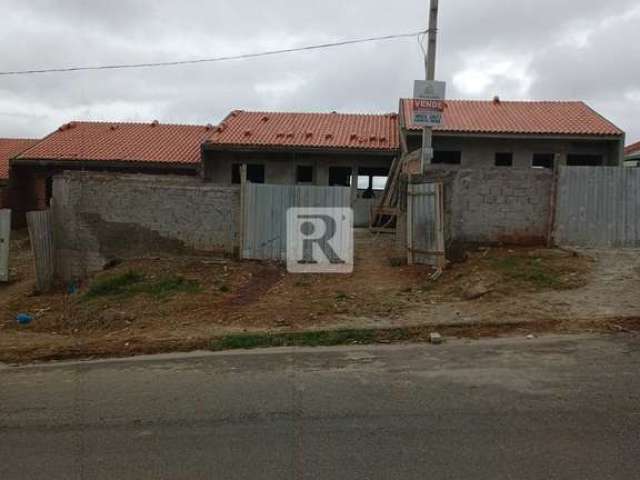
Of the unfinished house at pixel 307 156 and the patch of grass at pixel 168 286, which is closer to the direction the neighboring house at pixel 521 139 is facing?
the patch of grass

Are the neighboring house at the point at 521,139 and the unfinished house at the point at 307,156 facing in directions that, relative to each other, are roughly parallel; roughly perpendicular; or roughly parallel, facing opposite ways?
roughly parallel

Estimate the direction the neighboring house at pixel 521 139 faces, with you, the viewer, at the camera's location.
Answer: facing the viewer

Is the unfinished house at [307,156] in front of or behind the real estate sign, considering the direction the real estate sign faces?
behind

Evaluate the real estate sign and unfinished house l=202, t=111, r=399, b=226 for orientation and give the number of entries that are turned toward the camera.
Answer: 2

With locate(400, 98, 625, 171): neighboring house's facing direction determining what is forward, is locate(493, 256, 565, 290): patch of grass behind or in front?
in front

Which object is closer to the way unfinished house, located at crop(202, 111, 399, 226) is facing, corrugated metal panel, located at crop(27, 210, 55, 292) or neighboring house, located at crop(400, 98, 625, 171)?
the corrugated metal panel

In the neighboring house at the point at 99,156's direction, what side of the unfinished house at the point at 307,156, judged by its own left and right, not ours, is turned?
right

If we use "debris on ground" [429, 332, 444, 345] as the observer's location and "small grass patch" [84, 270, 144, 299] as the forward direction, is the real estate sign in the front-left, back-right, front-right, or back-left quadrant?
front-right

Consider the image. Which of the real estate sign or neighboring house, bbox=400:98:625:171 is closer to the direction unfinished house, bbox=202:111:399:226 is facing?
the real estate sign

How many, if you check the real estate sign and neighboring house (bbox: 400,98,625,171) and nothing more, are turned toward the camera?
2

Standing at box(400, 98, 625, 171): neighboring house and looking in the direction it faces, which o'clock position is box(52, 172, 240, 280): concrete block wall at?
The concrete block wall is roughly at 1 o'clock from the neighboring house.

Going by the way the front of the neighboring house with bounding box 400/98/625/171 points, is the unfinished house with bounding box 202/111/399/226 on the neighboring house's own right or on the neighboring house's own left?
on the neighboring house's own right

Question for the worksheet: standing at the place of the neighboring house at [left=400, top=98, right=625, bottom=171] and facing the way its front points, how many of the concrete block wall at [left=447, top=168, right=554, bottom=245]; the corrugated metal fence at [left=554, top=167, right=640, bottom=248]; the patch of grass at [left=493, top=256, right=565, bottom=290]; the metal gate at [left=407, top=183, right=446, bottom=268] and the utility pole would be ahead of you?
5

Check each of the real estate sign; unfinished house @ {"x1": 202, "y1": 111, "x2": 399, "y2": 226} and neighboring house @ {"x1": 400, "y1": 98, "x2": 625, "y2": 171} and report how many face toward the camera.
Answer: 3

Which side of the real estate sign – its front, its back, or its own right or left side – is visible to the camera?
front
